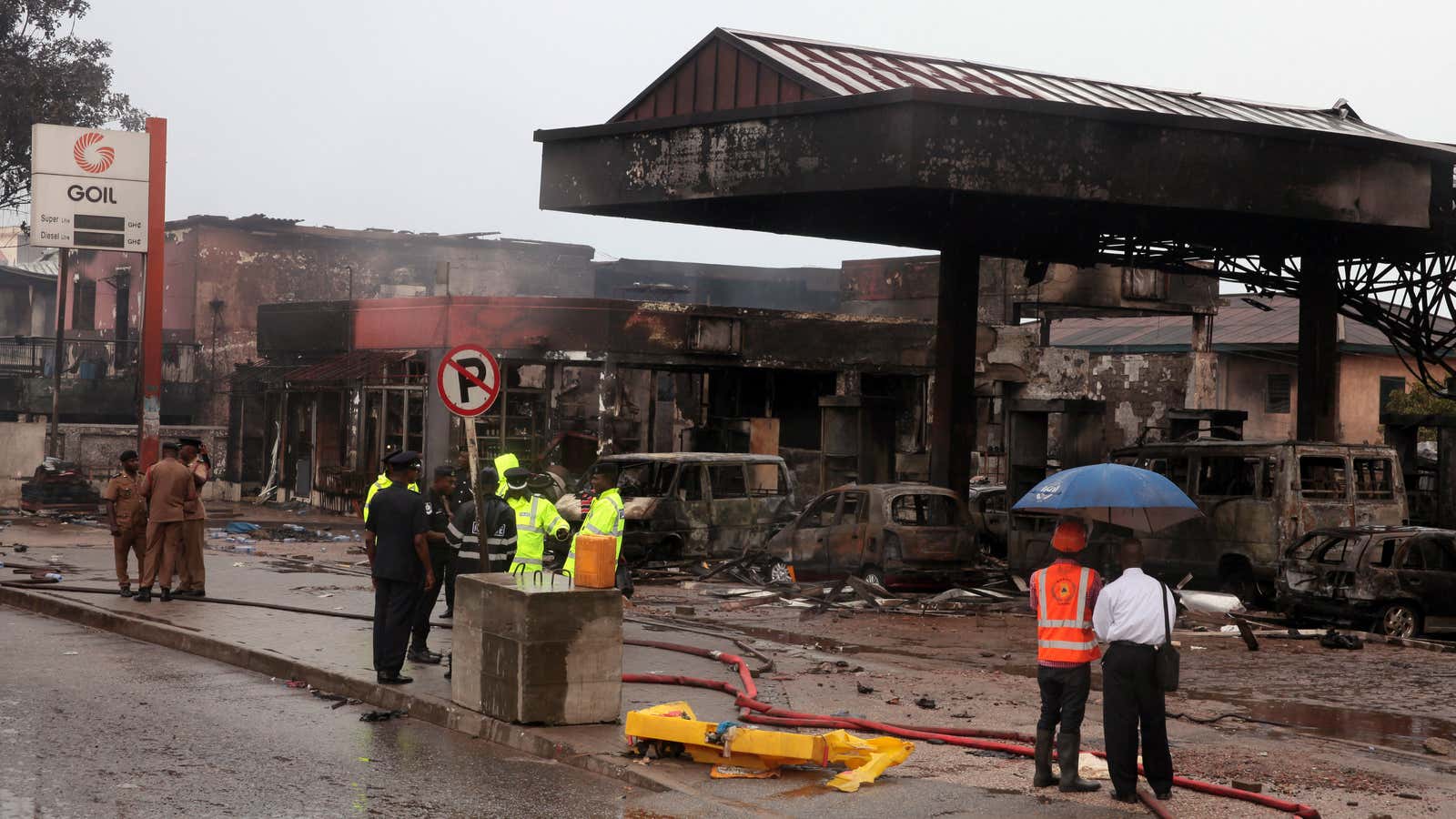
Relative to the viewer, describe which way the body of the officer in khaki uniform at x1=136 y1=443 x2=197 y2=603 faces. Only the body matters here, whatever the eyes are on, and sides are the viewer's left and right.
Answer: facing away from the viewer

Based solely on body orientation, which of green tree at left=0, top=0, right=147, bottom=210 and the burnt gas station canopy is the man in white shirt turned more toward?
the burnt gas station canopy

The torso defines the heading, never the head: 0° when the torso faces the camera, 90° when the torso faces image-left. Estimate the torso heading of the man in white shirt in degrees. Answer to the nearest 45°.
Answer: approximately 180°

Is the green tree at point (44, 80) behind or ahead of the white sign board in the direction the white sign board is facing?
behind

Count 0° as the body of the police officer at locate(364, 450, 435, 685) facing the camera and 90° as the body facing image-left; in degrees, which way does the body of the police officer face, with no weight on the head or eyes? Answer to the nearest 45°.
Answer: approximately 225°

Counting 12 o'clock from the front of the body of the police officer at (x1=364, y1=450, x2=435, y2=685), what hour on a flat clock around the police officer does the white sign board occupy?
The white sign board is roughly at 10 o'clock from the police officer.

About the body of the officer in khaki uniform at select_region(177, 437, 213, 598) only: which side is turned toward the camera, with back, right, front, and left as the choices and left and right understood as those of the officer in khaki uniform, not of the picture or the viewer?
left

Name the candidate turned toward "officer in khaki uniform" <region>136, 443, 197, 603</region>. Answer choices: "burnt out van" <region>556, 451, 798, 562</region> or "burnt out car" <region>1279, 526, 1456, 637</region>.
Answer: the burnt out van
